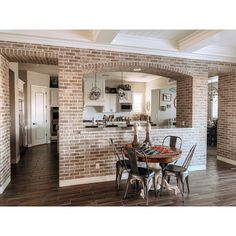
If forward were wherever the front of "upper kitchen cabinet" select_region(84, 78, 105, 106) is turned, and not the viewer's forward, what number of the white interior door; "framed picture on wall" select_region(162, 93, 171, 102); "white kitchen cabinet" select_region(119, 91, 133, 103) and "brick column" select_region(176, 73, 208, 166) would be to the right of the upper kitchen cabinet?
1

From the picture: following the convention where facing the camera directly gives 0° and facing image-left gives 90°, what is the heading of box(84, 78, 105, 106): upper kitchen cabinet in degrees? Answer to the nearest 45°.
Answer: approximately 0°

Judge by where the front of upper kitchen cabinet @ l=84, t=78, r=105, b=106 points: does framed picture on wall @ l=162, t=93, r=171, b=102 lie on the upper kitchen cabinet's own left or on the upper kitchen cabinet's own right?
on the upper kitchen cabinet's own left

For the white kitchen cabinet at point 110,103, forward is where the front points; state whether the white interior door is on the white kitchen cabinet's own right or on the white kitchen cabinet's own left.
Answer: on the white kitchen cabinet's own right

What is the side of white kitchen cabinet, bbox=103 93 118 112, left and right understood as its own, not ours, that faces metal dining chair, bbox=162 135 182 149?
front

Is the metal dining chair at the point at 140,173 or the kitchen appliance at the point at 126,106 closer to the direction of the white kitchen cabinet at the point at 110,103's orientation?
the metal dining chair

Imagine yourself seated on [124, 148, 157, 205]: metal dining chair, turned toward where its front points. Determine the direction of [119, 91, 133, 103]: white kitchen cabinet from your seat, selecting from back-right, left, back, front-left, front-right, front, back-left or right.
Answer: front-left

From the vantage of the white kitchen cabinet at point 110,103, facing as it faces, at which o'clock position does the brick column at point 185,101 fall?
The brick column is roughly at 11 o'clock from the white kitchen cabinet.

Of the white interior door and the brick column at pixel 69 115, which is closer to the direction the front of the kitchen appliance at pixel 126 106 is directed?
the brick column

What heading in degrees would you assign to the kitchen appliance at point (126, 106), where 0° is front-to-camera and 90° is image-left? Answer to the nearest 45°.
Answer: approximately 0°

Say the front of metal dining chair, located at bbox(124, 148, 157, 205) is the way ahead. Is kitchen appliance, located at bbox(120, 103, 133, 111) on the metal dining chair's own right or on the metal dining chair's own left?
on the metal dining chair's own left

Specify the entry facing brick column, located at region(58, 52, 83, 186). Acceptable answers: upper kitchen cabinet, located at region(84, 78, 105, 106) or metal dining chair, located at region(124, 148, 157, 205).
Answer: the upper kitchen cabinet

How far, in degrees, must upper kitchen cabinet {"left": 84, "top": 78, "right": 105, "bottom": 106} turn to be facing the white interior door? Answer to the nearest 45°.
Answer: approximately 90° to its right

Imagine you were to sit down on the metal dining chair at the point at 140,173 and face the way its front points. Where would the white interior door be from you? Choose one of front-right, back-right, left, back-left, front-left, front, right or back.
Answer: left

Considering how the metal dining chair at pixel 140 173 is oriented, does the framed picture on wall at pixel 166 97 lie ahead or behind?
ahead
